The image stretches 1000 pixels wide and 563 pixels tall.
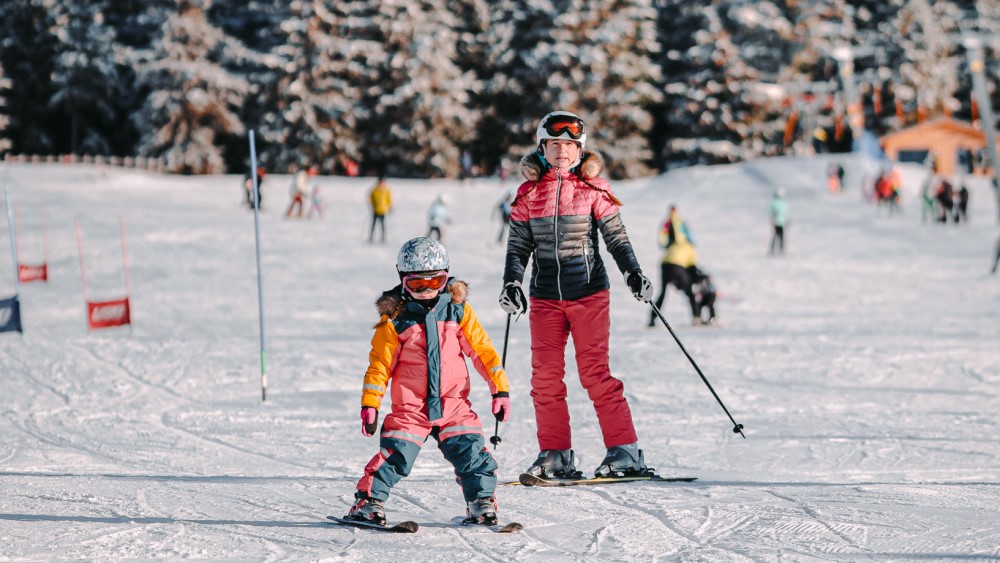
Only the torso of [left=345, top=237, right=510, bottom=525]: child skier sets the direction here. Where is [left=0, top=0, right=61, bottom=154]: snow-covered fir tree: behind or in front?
behind

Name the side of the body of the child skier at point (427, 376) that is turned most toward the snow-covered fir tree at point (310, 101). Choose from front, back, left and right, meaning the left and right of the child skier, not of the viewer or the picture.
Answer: back

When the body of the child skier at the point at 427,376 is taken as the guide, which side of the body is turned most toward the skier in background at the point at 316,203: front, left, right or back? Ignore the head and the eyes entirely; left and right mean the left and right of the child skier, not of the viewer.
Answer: back

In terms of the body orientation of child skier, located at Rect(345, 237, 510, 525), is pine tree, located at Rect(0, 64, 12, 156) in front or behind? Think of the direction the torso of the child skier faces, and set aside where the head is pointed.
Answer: behind

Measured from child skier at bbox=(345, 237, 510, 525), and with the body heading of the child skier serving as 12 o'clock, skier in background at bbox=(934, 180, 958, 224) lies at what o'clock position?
The skier in background is roughly at 7 o'clock from the child skier.

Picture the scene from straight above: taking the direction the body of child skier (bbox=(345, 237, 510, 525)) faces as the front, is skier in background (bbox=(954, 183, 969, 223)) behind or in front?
behind

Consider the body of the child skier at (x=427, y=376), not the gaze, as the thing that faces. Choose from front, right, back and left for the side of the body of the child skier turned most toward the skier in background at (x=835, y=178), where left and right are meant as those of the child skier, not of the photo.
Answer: back

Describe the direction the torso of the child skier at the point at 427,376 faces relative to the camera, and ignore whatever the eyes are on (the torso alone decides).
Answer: toward the camera

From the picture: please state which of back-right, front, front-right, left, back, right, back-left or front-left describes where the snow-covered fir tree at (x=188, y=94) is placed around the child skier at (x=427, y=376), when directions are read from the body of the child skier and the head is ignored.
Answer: back

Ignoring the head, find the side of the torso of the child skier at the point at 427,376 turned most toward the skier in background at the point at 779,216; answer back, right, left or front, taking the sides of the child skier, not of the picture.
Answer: back

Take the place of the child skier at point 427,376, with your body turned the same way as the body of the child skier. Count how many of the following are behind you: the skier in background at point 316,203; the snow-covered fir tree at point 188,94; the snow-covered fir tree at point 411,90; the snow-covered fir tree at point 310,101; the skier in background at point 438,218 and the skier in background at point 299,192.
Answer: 6

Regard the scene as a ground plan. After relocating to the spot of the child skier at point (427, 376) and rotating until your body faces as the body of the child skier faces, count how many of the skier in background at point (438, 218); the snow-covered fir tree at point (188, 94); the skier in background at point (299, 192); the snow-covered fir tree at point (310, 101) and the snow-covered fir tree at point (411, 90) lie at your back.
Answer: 5

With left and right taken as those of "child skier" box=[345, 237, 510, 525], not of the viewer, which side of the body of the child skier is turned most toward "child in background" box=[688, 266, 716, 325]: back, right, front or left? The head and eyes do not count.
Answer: back

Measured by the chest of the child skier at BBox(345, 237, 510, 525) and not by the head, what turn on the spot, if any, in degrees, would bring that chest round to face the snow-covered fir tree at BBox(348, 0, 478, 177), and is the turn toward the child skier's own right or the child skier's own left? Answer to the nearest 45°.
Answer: approximately 180°

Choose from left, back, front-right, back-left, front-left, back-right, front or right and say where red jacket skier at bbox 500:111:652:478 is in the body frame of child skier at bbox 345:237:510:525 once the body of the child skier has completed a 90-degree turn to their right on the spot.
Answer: back-right

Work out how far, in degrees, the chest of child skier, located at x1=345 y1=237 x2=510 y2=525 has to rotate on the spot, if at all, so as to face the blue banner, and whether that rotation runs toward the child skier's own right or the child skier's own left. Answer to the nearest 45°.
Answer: approximately 135° to the child skier's own right
